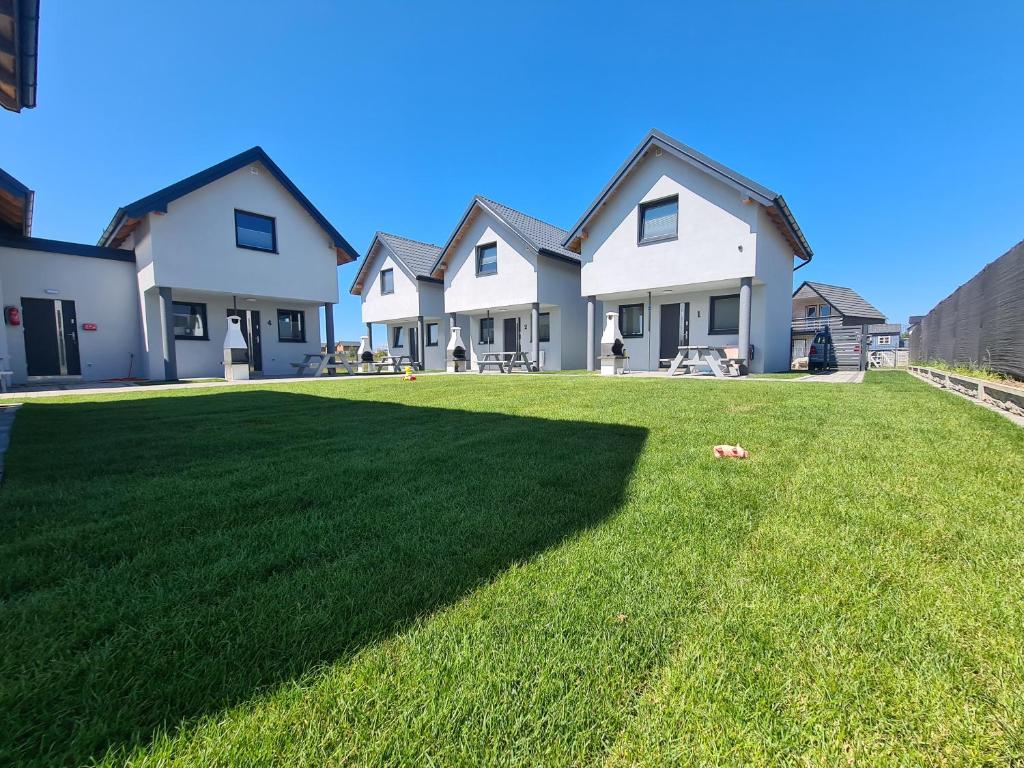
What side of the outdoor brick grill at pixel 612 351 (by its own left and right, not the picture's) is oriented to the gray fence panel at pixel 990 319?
left

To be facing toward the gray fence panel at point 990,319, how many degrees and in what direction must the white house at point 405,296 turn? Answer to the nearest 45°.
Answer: approximately 90° to its left

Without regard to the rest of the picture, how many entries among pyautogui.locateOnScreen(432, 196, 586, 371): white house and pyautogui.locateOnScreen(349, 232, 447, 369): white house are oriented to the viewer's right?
0

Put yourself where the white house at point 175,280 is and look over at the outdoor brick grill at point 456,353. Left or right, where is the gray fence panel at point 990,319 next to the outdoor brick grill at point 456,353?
right

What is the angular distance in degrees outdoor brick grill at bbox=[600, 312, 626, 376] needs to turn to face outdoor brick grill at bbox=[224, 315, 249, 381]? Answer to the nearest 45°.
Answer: approximately 45° to its right

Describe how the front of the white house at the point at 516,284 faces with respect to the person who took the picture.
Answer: facing the viewer and to the left of the viewer

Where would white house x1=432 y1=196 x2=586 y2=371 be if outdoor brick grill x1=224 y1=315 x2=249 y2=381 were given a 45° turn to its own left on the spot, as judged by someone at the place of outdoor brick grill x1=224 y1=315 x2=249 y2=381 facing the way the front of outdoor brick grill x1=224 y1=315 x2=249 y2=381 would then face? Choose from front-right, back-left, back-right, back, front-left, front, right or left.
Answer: front-left

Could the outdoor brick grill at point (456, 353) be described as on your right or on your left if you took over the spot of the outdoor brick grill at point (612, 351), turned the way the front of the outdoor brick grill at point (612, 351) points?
on your right

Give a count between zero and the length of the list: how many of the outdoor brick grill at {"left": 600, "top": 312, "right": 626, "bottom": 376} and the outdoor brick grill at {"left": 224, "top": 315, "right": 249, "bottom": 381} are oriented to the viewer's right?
0

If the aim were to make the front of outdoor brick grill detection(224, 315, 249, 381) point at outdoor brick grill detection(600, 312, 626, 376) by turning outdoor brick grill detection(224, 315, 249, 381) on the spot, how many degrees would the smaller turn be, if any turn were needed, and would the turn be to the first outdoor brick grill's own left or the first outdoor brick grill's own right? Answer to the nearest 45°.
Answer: approximately 45° to the first outdoor brick grill's own left

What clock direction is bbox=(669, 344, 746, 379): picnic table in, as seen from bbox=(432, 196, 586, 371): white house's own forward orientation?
The picnic table is roughly at 9 o'clock from the white house.

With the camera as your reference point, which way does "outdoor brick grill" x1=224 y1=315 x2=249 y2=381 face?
facing the viewer
